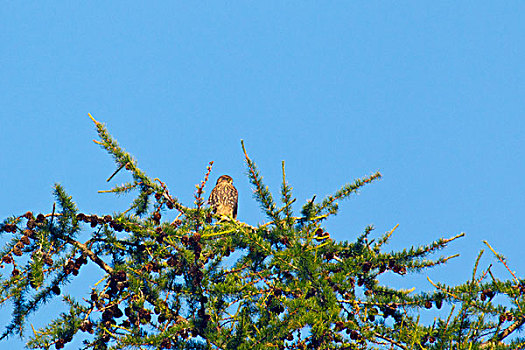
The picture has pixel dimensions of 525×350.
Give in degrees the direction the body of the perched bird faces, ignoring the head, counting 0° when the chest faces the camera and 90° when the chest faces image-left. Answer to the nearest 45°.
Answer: approximately 0°
